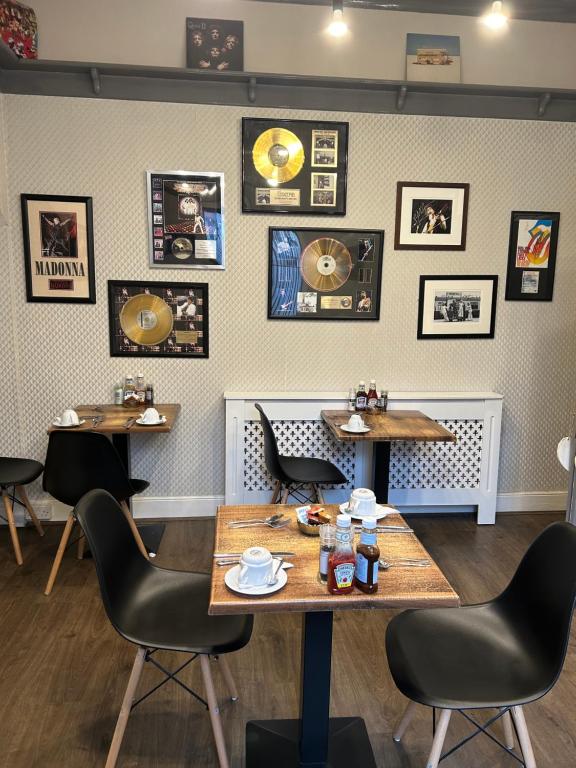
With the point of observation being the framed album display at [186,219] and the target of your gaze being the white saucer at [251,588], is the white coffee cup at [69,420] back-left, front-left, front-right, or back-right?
front-right

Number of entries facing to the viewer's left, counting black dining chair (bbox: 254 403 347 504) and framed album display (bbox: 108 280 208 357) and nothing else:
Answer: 0

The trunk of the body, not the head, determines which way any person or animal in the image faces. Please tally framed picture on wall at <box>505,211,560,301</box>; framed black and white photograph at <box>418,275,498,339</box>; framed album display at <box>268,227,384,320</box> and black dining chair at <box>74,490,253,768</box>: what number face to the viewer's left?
0

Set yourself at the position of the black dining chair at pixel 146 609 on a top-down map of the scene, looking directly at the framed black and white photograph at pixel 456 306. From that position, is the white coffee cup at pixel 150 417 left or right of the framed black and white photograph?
left

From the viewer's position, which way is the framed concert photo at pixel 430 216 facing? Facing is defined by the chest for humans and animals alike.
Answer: facing the viewer

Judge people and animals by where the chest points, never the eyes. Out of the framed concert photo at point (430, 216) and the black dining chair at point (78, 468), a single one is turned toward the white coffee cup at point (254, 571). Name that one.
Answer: the framed concert photo

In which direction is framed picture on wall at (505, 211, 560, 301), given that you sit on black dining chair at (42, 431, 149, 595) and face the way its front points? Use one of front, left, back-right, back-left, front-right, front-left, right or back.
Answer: front-right

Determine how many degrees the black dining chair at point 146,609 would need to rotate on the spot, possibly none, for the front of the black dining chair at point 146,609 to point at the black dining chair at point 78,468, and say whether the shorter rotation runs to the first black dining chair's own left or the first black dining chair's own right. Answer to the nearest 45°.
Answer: approximately 90° to the first black dining chair's own left

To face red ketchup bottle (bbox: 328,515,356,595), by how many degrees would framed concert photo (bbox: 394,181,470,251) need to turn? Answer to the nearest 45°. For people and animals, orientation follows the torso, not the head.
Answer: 0° — it already faces it

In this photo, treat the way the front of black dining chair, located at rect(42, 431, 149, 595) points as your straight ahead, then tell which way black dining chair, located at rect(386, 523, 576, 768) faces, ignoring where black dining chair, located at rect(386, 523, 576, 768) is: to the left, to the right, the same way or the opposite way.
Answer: to the left

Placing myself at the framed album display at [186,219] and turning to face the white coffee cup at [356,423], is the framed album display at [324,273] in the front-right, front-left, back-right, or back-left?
front-left

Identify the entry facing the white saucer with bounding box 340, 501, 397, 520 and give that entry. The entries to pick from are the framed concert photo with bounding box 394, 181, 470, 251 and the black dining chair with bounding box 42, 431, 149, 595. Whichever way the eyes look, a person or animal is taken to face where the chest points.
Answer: the framed concert photo

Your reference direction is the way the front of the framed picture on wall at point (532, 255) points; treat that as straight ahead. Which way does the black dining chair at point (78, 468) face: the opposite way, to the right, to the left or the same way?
the opposite way

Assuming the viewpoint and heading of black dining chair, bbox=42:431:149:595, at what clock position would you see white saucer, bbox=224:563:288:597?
The white saucer is roughly at 4 o'clock from the black dining chair.

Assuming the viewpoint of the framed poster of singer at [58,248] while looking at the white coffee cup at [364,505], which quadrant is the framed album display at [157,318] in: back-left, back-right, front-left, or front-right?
front-left

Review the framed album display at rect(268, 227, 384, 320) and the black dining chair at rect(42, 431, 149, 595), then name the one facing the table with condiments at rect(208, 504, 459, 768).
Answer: the framed album display

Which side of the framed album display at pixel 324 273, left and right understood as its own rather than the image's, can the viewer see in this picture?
front

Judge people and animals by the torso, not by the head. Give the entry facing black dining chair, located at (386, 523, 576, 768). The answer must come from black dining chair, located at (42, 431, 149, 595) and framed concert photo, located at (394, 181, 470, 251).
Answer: the framed concert photo

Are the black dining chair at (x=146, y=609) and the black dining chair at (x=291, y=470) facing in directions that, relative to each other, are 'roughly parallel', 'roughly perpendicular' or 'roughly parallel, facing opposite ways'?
roughly parallel

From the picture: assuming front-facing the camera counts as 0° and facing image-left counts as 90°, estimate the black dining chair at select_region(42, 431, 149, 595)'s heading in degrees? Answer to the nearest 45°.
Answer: approximately 225°

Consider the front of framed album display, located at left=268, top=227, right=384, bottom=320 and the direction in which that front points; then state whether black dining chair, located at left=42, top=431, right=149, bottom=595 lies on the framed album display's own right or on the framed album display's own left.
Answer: on the framed album display's own right

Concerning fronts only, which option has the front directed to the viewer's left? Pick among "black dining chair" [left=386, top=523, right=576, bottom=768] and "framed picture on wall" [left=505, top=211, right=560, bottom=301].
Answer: the black dining chair

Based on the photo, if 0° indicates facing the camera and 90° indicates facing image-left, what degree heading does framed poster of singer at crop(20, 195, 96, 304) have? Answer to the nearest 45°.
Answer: approximately 0°
